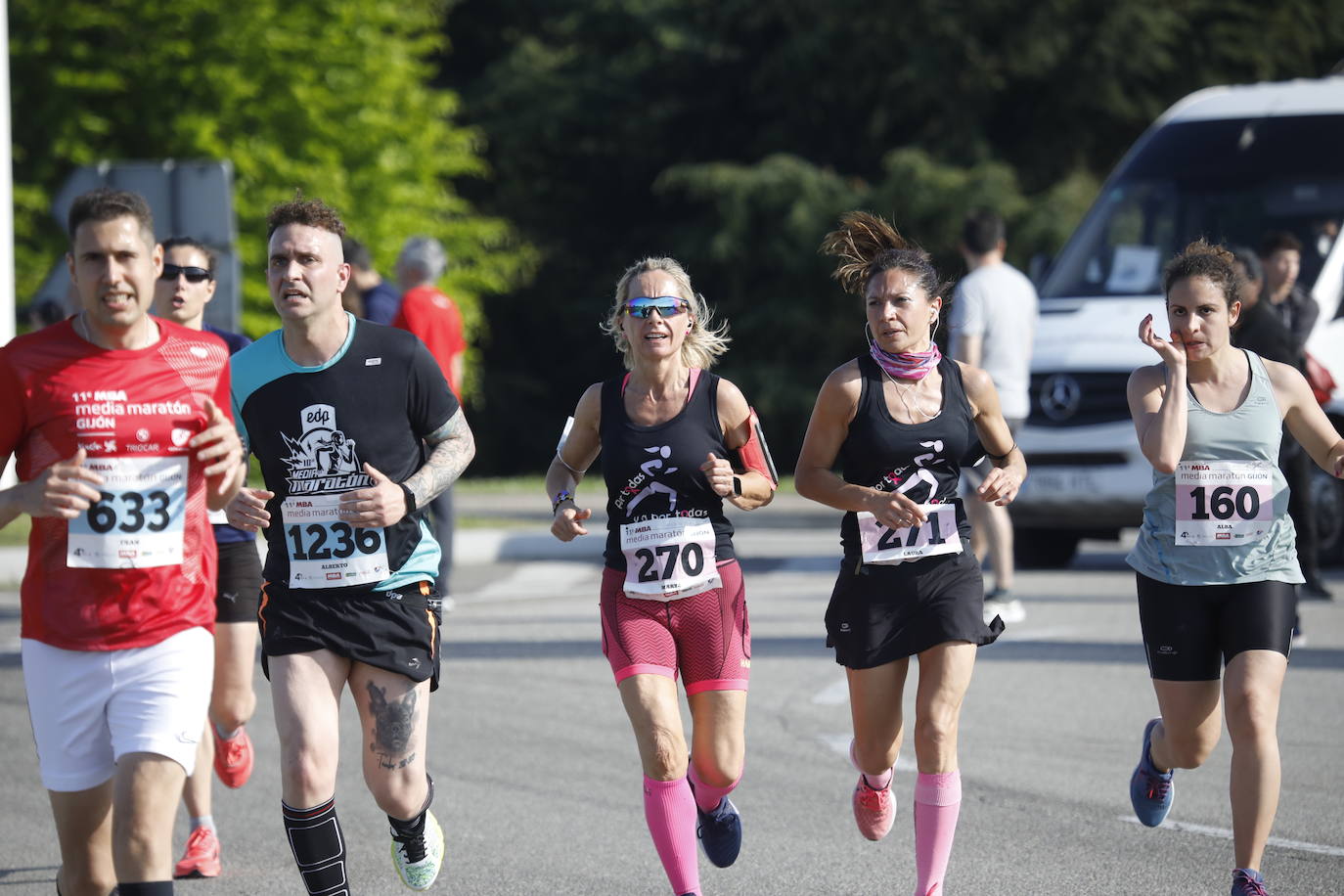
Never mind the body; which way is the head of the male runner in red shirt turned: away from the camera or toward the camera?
toward the camera

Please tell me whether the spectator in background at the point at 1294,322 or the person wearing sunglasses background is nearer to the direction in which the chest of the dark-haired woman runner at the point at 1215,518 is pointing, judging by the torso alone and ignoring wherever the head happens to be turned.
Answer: the person wearing sunglasses background

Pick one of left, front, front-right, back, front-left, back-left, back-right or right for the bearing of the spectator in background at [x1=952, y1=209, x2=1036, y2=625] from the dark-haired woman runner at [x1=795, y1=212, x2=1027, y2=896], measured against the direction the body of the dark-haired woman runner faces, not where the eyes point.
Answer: back

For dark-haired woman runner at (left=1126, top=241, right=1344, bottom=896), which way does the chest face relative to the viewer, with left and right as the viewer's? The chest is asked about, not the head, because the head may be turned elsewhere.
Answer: facing the viewer

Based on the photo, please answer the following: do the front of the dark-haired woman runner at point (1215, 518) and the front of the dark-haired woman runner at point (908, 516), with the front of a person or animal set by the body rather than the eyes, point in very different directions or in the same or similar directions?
same or similar directions

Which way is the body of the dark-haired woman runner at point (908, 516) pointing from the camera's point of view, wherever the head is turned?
toward the camera

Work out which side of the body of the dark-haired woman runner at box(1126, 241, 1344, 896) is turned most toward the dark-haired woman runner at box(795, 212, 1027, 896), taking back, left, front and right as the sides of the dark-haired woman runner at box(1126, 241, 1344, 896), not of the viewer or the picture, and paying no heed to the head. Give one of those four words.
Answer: right

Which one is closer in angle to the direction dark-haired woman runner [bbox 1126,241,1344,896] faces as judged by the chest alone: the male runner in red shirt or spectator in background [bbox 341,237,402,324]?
the male runner in red shirt

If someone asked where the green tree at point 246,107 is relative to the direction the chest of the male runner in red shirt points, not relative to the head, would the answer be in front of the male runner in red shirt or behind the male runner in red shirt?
behind

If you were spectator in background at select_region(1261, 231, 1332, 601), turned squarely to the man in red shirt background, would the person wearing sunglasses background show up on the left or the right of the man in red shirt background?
left

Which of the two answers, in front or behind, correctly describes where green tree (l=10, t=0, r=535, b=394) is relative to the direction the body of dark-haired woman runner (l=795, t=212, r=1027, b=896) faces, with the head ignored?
behind

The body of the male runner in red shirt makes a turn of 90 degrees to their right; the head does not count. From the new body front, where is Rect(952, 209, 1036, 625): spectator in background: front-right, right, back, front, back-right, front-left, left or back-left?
back-right

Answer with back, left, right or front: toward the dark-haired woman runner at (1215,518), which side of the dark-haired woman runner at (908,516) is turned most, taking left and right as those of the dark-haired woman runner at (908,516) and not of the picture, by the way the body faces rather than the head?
left

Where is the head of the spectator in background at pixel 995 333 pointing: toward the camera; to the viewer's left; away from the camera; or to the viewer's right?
away from the camera
